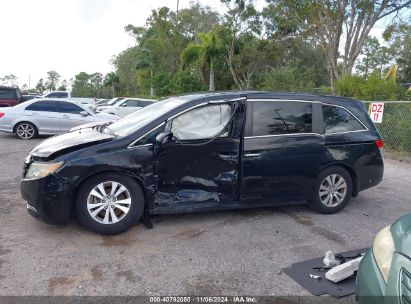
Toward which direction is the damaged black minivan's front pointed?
to the viewer's left

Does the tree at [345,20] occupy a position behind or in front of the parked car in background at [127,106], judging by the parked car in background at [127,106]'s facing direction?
behind

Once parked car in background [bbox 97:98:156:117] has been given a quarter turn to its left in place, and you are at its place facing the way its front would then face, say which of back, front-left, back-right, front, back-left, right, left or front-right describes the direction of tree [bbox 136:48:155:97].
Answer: back

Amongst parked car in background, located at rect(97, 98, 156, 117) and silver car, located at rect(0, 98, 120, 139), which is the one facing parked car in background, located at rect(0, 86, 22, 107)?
parked car in background, located at rect(97, 98, 156, 117)

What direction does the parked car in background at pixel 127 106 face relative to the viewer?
to the viewer's left

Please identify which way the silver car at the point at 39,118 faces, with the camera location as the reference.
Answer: facing to the right of the viewer

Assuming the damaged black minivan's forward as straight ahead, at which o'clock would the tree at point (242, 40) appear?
The tree is roughly at 3 o'clock from the damaged black minivan.

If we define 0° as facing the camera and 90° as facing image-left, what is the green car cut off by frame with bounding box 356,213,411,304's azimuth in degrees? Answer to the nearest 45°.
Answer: approximately 45°
